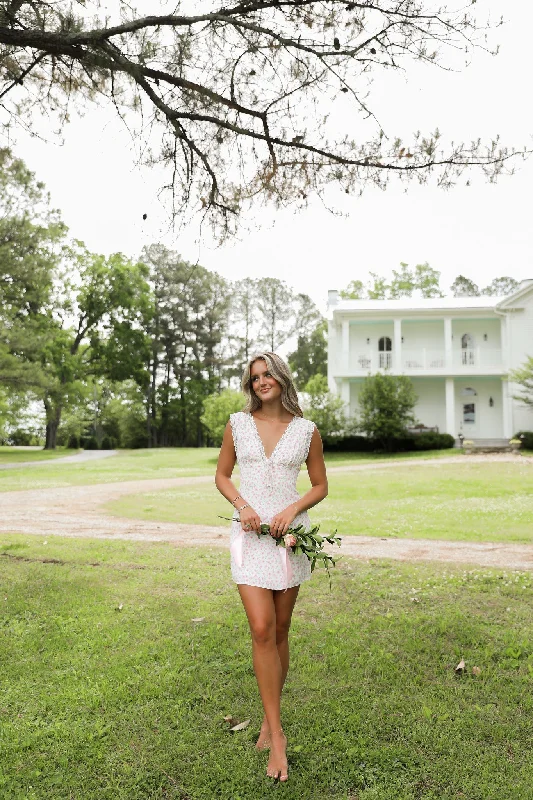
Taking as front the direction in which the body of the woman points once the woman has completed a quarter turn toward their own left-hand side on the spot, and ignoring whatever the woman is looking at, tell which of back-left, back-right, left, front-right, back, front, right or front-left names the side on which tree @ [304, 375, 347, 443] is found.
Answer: left

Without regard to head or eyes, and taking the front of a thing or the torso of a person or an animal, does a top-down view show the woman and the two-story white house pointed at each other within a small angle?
no

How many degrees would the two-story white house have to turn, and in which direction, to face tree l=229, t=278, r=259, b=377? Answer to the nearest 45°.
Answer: approximately 135° to its right

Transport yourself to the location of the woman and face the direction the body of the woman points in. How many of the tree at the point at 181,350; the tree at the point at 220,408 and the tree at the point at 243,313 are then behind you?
3

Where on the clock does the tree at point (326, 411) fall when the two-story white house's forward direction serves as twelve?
The tree is roughly at 2 o'clock from the two-story white house.

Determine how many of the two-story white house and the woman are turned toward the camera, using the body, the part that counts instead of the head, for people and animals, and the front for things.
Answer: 2

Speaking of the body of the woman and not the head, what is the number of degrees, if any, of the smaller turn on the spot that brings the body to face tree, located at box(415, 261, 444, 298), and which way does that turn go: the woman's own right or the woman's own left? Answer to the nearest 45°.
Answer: approximately 180°

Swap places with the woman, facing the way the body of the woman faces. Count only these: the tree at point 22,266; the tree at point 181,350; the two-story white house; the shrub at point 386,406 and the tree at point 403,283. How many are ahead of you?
0

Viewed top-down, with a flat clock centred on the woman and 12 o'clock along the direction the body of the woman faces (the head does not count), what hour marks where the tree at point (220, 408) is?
The tree is roughly at 6 o'clock from the woman.

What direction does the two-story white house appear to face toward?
toward the camera

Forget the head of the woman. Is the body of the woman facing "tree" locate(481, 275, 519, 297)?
no

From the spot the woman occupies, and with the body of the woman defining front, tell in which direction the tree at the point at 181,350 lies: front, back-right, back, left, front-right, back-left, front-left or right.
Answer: back

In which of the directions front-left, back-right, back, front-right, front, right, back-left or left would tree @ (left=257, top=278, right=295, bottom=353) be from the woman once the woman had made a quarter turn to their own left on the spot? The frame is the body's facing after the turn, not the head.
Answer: left

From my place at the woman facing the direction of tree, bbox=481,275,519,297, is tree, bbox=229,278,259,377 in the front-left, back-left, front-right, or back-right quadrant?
front-left

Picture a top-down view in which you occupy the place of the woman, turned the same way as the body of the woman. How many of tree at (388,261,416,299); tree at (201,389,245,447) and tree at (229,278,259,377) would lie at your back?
3

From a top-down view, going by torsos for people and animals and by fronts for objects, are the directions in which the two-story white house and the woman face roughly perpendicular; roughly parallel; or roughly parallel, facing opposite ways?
roughly parallel

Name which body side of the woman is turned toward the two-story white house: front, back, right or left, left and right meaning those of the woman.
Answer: back

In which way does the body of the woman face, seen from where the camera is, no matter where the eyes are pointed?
toward the camera

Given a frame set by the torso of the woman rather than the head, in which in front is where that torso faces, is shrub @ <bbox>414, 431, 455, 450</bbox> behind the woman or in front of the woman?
behind
